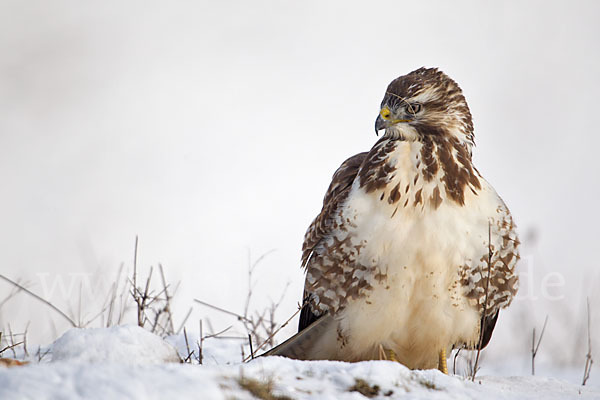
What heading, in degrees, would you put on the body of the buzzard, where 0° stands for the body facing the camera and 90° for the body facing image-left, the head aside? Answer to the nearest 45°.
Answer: approximately 0°
